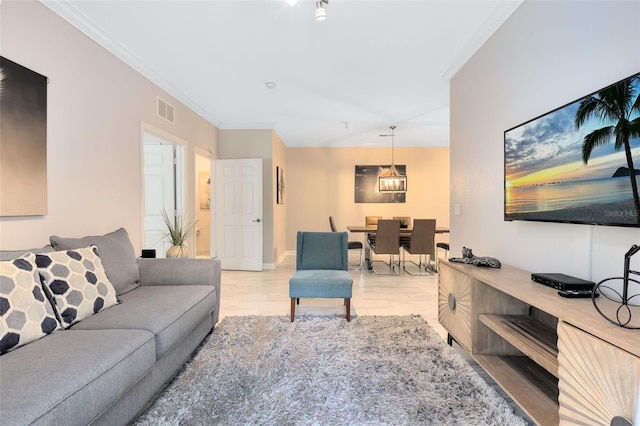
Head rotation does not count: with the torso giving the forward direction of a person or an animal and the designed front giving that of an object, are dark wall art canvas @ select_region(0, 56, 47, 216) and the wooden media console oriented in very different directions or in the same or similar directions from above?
very different directions

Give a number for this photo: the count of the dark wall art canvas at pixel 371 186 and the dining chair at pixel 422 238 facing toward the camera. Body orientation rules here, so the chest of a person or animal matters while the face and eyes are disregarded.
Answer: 1

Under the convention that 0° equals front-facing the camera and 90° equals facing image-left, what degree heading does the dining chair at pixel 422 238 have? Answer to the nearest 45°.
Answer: approximately 135°

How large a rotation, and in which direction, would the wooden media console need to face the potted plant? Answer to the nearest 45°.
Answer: approximately 45° to its right

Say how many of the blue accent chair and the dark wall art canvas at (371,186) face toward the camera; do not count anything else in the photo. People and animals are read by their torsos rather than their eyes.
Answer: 2

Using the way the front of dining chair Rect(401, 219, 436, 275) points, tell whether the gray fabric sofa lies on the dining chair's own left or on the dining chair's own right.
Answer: on the dining chair's own left

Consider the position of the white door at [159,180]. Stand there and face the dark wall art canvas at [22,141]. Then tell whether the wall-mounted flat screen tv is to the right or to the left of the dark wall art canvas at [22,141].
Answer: left

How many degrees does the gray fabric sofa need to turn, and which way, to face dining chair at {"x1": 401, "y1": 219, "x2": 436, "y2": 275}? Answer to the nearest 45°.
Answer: approximately 45° to its left

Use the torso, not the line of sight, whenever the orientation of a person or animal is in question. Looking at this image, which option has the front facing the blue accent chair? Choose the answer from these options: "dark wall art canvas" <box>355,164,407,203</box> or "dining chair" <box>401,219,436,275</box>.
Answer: the dark wall art canvas

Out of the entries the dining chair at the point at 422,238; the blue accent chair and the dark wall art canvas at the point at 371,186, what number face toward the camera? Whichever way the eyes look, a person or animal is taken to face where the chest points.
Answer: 2

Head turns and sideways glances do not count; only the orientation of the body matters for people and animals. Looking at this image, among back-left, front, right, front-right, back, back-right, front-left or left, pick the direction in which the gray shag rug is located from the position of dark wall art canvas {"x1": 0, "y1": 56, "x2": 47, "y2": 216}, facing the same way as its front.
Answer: front

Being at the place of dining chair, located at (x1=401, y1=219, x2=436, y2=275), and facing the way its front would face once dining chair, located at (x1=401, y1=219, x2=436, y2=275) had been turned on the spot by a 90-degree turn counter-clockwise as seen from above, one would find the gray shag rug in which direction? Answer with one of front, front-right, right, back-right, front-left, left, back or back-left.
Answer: front-left

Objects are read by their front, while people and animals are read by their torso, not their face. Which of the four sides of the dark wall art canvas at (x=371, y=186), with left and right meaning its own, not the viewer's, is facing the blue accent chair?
front

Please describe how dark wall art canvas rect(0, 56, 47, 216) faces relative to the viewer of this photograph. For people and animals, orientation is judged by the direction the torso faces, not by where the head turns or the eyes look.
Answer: facing the viewer and to the right of the viewer

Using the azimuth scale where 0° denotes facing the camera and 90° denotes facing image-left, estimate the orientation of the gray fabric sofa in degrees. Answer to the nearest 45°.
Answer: approximately 315°

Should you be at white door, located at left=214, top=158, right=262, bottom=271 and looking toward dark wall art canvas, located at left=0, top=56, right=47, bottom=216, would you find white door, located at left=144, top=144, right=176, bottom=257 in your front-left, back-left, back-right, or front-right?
front-right

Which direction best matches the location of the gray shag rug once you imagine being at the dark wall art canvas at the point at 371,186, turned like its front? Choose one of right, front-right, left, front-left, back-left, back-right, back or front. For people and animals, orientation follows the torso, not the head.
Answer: front
